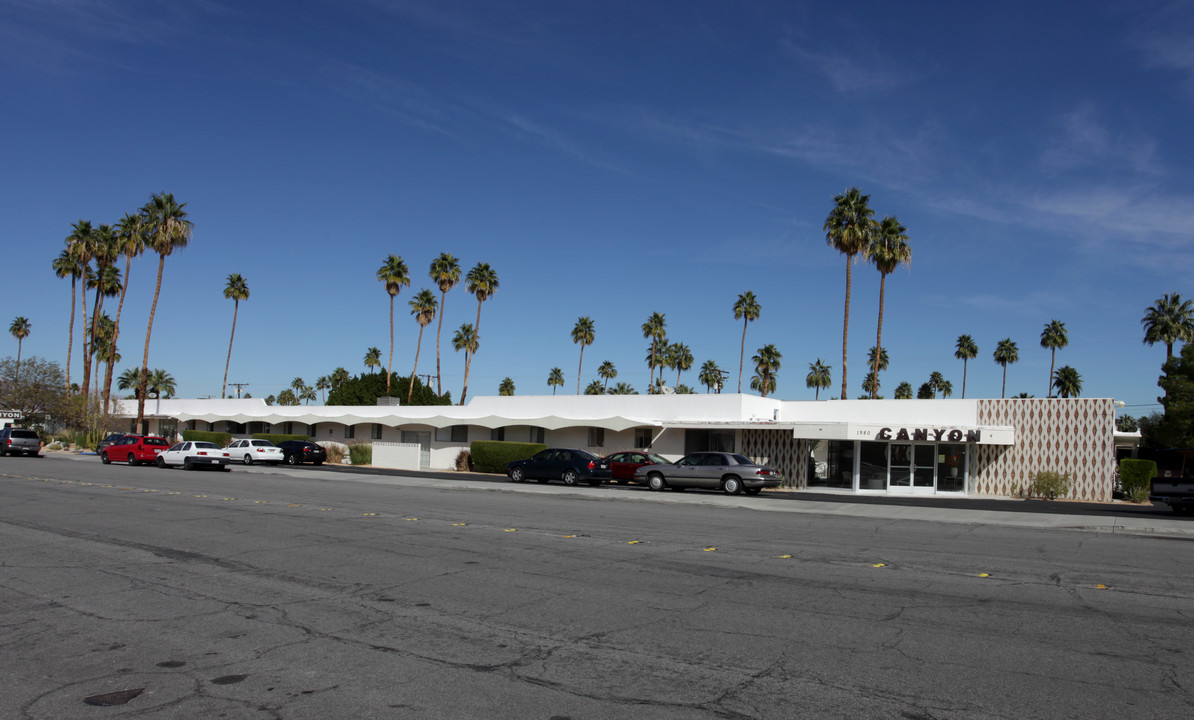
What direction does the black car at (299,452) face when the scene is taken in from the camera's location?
facing away from the viewer and to the left of the viewer

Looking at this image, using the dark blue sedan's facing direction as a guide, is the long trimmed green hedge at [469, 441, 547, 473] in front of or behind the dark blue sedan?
in front

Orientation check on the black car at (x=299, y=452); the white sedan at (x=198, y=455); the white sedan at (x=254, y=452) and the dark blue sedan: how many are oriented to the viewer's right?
0

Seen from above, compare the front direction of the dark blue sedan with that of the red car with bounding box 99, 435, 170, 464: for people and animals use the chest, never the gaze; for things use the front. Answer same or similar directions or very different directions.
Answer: same or similar directions

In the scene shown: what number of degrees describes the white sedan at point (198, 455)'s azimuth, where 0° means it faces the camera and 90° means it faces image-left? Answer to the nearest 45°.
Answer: approximately 135°

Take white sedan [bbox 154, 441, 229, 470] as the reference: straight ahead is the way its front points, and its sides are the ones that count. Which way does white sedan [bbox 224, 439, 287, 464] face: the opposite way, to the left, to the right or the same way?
the same way

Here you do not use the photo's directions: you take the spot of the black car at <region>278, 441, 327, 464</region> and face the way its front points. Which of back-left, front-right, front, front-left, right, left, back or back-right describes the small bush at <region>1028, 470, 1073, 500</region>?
back

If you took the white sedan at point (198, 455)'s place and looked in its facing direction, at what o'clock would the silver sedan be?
The silver sedan is roughly at 6 o'clock from the white sedan.

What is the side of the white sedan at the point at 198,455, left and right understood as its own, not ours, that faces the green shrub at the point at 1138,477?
back

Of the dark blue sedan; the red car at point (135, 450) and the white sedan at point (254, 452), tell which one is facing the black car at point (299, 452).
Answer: the dark blue sedan

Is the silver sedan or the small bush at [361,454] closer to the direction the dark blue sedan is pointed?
the small bush

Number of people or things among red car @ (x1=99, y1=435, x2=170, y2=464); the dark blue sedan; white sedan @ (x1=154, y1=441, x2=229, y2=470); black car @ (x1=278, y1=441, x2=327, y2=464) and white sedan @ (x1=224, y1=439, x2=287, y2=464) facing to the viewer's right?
0
